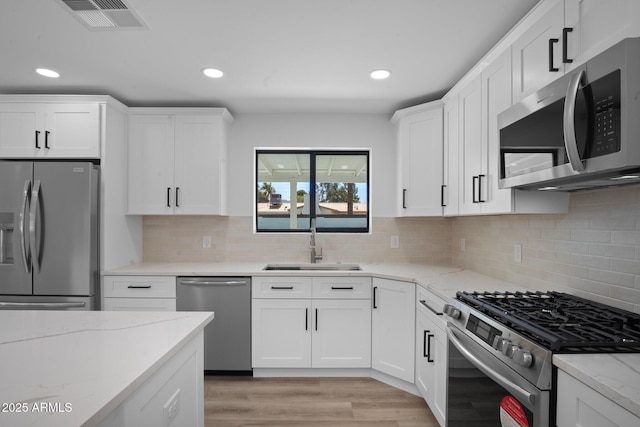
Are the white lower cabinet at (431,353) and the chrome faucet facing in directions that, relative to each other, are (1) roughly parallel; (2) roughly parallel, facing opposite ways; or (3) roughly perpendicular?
roughly perpendicular

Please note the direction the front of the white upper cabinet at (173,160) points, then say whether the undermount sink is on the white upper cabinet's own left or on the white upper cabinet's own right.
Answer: on the white upper cabinet's own left

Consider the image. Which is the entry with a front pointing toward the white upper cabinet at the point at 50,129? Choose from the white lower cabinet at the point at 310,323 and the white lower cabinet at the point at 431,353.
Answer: the white lower cabinet at the point at 431,353

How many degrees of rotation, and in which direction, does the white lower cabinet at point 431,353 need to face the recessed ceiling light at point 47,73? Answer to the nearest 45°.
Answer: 0° — it already faces it

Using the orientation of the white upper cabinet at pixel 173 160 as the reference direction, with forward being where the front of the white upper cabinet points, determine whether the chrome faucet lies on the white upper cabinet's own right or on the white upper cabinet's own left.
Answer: on the white upper cabinet's own left

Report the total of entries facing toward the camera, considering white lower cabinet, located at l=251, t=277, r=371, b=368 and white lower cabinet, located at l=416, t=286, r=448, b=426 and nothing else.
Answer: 1

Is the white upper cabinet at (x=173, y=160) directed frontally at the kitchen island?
yes

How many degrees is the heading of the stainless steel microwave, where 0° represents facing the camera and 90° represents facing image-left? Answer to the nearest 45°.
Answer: approximately 45°

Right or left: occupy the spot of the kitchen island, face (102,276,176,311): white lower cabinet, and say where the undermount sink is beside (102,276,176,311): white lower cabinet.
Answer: right

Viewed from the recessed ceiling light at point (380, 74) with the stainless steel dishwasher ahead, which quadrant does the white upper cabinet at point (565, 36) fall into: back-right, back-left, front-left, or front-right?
back-left

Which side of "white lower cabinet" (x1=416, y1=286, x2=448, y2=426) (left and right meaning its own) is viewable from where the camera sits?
left

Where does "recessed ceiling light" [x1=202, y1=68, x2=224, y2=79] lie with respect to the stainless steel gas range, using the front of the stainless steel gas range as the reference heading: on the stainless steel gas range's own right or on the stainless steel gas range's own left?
on the stainless steel gas range's own right
